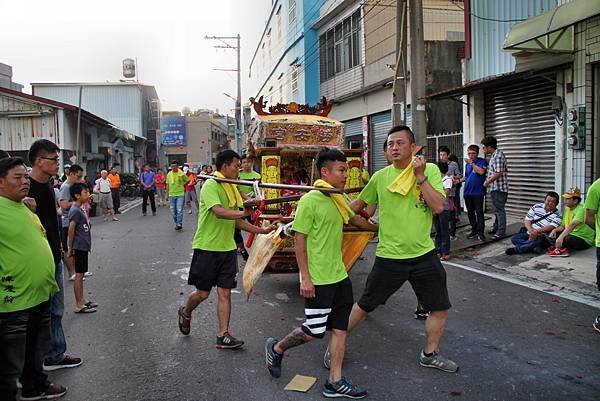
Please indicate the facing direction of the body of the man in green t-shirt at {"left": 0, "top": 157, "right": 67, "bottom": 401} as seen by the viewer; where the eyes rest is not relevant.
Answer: to the viewer's right

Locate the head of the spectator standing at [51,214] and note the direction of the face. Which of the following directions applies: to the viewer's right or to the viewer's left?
to the viewer's right

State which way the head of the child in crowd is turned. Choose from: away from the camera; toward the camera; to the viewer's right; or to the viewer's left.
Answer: to the viewer's right

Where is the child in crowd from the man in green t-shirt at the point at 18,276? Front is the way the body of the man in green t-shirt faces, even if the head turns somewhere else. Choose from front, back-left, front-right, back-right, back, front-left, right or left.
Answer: left

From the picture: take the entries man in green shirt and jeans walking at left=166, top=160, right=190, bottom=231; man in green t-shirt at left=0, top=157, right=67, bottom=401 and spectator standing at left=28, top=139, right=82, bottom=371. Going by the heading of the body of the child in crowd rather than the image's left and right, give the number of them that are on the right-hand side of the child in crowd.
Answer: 2

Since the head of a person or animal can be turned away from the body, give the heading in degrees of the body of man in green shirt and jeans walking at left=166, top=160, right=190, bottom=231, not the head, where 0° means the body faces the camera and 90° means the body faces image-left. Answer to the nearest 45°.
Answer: approximately 0°

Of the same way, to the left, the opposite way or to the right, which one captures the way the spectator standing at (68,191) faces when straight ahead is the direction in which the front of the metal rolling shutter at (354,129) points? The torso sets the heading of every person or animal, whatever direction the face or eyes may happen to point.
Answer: the opposite way

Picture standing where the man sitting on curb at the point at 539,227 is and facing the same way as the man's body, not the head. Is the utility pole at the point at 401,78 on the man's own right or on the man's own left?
on the man's own right

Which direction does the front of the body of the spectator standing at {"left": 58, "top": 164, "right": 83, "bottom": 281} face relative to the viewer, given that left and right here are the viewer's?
facing to the right of the viewer

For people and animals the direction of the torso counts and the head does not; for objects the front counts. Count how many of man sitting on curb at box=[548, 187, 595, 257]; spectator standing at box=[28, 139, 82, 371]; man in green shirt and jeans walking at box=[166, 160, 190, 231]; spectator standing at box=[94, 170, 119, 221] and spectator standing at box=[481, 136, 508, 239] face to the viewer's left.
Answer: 2

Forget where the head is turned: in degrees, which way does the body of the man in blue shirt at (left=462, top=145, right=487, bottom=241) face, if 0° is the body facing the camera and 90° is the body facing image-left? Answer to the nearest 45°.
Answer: approximately 45°

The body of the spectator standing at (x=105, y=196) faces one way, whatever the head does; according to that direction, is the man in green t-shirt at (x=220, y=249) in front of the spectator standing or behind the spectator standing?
in front

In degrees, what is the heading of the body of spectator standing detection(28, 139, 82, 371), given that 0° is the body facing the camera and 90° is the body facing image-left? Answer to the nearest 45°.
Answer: approximately 270°

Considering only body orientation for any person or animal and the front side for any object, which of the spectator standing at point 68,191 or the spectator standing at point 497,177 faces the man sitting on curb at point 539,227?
the spectator standing at point 68,191

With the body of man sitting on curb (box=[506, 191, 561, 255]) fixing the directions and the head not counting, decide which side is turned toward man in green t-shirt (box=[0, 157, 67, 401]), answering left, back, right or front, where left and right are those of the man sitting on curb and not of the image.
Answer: front

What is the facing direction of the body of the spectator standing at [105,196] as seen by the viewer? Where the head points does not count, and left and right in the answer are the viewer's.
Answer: facing the viewer and to the right of the viewer

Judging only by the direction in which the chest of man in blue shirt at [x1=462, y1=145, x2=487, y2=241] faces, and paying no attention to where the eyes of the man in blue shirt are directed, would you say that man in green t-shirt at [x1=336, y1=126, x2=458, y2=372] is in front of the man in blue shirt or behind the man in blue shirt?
in front

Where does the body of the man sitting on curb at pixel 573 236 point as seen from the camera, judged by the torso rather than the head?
to the viewer's left

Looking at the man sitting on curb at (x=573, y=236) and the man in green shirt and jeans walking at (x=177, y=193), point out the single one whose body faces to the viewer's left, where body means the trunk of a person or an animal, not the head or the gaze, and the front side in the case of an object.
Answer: the man sitting on curb

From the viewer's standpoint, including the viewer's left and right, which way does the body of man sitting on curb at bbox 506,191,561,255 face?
facing the viewer and to the left of the viewer

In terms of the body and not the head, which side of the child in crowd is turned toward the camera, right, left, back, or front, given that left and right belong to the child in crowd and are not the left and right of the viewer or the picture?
right

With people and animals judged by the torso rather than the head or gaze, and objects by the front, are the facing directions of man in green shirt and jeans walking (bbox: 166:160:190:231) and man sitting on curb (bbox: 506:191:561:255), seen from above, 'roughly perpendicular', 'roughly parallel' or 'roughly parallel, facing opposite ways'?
roughly perpendicular
